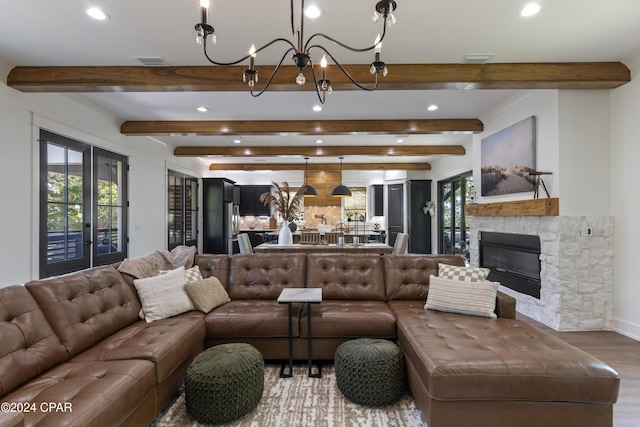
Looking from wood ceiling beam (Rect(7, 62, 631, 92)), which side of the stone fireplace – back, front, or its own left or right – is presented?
front

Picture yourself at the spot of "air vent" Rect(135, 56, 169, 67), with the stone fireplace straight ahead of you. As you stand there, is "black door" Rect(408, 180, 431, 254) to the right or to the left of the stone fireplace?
left

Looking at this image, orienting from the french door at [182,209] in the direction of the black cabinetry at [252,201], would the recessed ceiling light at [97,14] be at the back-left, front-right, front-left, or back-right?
back-right

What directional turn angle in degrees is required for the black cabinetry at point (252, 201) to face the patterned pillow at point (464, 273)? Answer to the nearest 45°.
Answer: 0° — it already faces it

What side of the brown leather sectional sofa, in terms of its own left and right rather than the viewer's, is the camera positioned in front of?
front

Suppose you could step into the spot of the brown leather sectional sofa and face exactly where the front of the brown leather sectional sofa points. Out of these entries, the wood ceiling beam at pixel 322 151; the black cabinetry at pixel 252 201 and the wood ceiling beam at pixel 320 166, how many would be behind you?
3

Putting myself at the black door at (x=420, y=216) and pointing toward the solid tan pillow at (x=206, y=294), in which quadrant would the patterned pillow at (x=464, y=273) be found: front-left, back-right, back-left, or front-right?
front-left

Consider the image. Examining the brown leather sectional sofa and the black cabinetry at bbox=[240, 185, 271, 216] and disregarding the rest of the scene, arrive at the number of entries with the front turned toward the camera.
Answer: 2

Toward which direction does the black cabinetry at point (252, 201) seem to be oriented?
toward the camera

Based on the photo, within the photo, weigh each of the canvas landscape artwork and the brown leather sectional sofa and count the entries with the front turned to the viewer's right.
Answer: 0

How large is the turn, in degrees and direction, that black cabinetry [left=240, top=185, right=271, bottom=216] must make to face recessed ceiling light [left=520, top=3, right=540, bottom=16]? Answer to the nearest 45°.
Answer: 0° — it already faces it

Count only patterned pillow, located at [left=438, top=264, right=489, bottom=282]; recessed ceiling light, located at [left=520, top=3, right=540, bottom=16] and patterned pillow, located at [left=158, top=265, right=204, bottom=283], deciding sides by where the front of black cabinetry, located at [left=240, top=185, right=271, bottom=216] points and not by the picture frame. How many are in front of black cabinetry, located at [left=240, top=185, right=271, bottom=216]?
3

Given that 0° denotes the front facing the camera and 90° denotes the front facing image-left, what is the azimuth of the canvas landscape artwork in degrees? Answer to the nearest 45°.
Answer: approximately 45°

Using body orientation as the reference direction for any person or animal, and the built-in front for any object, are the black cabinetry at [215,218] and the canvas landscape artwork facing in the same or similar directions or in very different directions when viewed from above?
very different directions
